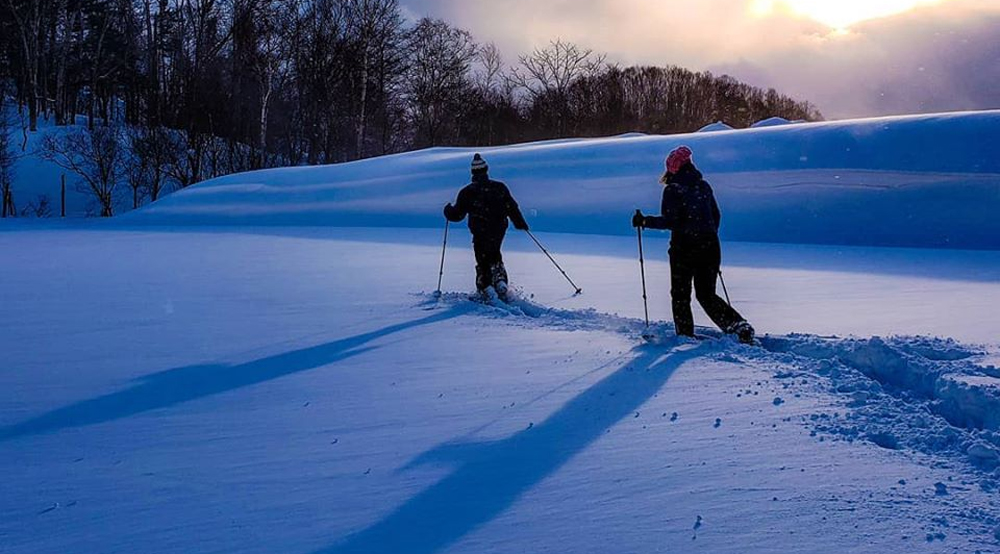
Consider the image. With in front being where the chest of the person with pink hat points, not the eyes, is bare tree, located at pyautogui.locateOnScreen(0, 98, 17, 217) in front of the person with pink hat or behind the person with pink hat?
in front

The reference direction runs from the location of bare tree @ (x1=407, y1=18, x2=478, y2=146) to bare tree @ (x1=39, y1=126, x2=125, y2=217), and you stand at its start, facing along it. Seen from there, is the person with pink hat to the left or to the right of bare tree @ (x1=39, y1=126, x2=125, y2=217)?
left

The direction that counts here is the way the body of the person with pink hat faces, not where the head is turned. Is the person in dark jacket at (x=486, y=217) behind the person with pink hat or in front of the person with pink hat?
in front

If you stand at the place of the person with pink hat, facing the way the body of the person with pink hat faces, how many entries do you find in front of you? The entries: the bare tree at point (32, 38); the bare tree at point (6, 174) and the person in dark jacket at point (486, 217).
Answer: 3

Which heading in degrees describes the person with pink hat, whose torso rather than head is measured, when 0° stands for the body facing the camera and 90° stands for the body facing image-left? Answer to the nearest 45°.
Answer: approximately 135°

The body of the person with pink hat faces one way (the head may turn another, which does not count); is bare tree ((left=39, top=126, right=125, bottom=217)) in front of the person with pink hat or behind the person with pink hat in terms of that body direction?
in front

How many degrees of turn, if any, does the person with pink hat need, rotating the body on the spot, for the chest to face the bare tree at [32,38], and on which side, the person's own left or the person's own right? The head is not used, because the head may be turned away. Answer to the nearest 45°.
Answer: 0° — they already face it

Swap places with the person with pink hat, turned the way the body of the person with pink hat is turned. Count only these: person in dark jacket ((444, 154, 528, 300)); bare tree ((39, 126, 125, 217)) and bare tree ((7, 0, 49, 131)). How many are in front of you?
3

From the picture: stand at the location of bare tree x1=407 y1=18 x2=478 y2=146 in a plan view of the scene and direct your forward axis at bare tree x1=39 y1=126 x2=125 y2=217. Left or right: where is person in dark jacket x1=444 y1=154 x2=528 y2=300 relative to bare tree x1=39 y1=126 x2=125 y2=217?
left
